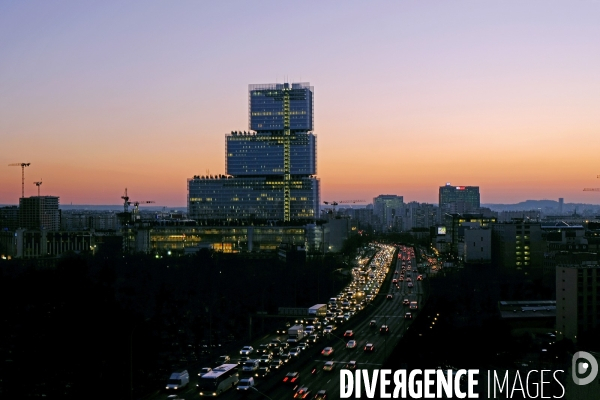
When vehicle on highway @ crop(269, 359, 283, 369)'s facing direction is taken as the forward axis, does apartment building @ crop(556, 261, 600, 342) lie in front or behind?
behind

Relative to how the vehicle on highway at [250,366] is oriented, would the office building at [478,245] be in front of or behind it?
behind

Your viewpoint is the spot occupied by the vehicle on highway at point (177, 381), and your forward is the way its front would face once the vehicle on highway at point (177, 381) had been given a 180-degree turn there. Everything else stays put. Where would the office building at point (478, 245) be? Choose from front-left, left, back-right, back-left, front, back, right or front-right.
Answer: front

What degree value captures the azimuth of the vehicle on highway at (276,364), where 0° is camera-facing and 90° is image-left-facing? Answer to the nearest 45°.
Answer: approximately 45°

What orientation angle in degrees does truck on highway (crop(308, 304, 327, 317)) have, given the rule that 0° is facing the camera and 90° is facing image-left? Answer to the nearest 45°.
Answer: approximately 45°

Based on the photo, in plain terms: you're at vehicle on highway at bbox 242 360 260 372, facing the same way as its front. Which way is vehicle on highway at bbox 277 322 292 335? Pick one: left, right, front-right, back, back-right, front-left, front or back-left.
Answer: back-right

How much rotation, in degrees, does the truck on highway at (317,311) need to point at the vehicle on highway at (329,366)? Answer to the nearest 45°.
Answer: approximately 45° to its left

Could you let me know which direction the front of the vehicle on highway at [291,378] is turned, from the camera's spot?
facing away from the viewer and to the right of the viewer

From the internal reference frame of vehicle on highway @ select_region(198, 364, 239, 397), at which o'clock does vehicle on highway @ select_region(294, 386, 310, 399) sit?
vehicle on highway @ select_region(294, 386, 310, 399) is roughly at 8 o'clock from vehicle on highway @ select_region(198, 364, 239, 397).

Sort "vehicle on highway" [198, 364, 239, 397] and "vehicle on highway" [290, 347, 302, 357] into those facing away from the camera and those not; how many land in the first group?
0

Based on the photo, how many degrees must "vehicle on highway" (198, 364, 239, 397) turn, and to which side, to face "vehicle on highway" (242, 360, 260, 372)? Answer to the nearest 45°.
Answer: approximately 180°

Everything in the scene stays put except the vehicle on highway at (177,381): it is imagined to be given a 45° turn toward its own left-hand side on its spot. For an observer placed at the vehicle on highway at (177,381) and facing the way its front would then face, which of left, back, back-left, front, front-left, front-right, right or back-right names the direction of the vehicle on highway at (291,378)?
left
